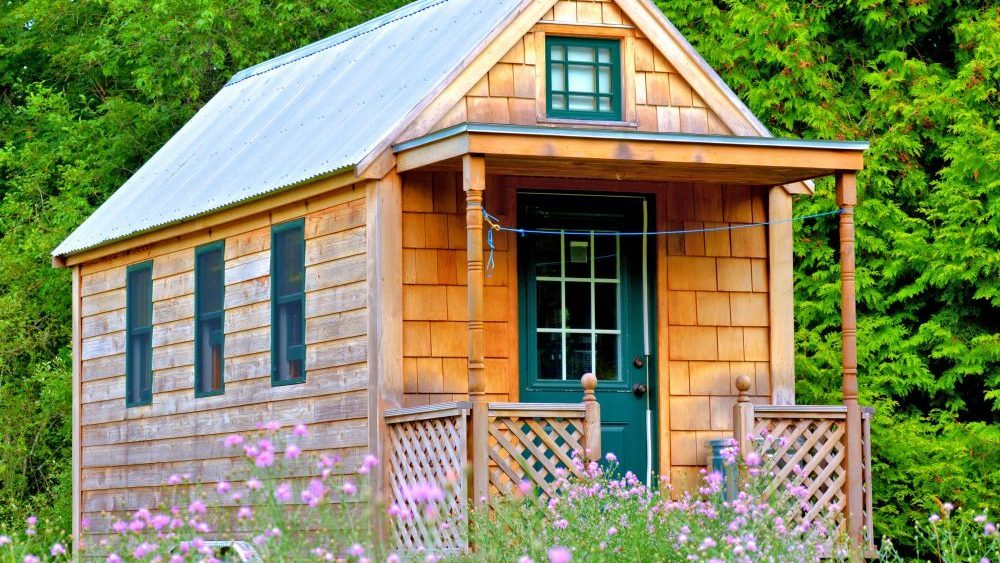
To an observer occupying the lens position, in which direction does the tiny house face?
facing the viewer and to the right of the viewer
